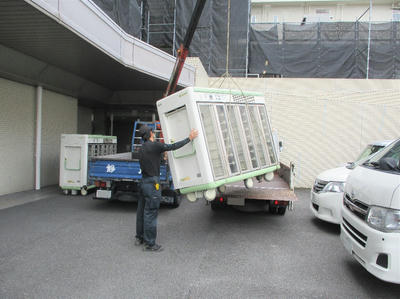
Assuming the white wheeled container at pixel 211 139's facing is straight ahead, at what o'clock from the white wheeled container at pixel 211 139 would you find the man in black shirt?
The man in black shirt is roughly at 4 o'clock from the white wheeled container.

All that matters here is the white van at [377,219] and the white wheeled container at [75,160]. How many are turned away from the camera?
0

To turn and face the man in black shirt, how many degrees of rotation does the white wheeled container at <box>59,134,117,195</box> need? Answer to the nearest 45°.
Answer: approximately 45° to its right

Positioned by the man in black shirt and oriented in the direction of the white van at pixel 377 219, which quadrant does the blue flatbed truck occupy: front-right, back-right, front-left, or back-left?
back-left

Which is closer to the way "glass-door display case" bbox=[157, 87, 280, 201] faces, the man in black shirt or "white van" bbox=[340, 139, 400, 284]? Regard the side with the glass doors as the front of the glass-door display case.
the white van

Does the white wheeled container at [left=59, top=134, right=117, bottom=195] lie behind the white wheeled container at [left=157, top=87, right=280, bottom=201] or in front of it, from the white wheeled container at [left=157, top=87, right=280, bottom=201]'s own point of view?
behind

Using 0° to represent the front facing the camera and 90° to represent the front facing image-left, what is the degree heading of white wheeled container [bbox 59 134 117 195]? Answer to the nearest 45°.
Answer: approximately 315°

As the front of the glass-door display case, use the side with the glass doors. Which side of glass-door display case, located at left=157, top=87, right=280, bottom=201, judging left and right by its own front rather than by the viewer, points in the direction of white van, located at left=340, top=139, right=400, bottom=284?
front

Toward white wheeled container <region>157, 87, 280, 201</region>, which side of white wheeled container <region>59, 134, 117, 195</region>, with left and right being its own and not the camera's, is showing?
front

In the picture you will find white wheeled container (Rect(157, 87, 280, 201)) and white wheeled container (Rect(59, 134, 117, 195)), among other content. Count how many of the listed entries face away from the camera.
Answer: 0

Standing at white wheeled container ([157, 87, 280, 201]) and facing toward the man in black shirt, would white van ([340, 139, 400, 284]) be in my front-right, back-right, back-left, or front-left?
back-left

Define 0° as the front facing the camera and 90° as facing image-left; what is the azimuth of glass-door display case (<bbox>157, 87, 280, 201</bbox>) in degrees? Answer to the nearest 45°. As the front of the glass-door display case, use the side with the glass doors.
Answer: approximately 315°
